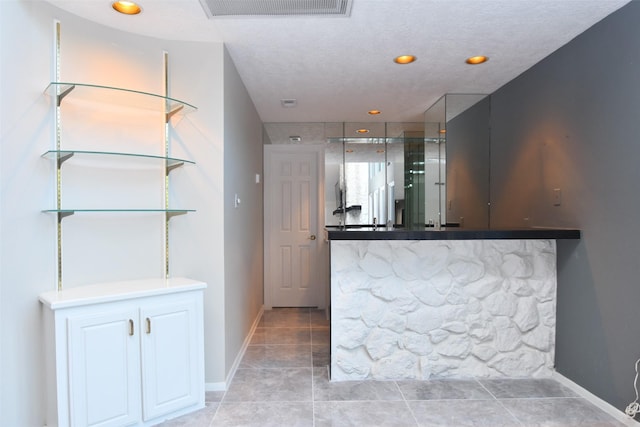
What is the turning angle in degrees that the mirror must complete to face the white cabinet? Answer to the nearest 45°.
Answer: approximately 45° to its right

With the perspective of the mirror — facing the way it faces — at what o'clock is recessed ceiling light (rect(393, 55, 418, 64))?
The recessed ceiling light is roughly at 12 o'clock from the mirror.

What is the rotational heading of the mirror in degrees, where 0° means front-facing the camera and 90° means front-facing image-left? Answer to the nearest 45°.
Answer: approximately 0°

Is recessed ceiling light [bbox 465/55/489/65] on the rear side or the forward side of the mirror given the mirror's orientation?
on the forward side

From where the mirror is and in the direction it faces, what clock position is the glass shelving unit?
The glass shelving unit is roughly at 1 o'clock from the mirror.

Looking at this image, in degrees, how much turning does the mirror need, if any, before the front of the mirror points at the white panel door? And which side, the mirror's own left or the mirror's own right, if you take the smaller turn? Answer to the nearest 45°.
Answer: approximately 90° to the mirror's own right

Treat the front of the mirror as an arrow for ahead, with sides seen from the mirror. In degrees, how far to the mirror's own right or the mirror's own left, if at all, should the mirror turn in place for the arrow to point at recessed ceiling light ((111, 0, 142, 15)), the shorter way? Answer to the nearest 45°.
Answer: approximately 45° to the mirror's own right

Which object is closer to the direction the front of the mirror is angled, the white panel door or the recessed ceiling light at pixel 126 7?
the recessed ceiling light

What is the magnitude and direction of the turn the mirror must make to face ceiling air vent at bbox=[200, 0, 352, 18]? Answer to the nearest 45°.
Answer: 0° — it already faces it
